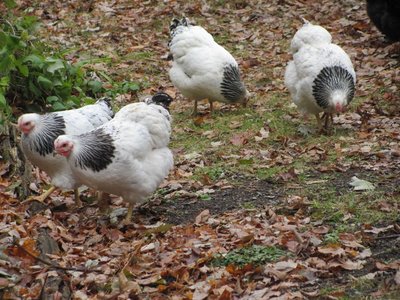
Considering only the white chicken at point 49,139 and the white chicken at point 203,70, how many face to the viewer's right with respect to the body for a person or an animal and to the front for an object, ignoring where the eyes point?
1

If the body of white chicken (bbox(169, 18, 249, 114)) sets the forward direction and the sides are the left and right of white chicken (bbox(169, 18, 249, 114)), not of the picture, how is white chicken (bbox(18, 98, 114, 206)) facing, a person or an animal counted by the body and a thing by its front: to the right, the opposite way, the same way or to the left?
the opposite way

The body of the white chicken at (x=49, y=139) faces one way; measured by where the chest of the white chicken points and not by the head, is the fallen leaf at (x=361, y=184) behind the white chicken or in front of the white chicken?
behind

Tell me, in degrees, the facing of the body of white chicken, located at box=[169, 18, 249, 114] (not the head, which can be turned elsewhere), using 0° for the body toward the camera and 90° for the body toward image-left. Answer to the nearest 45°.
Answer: approximately 270°

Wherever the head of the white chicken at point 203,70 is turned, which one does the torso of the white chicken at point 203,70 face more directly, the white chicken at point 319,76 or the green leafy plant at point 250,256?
the white chicken

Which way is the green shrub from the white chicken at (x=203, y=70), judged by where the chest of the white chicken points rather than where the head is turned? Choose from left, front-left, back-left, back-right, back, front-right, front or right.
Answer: back

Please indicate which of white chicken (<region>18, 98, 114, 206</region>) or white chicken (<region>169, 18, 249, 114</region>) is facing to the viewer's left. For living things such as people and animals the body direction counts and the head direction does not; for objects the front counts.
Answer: white chicken (<region>18, 98, 114, 206</region>)

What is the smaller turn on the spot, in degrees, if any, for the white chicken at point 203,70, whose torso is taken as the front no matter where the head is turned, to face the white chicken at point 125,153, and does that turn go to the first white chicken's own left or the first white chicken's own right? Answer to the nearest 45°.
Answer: approximately 90° to the first white chicken's own right

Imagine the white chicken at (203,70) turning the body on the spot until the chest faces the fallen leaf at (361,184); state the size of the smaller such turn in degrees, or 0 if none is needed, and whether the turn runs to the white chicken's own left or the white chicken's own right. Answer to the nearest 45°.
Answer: approximately 45° to the white chicken's own right

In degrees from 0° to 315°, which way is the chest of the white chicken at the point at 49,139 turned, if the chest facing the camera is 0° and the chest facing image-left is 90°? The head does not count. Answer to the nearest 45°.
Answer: approximately 90°
